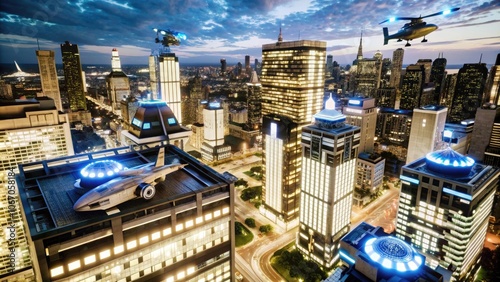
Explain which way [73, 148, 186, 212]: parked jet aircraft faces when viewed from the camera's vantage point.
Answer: facing the viewer and to the left of the viewer
